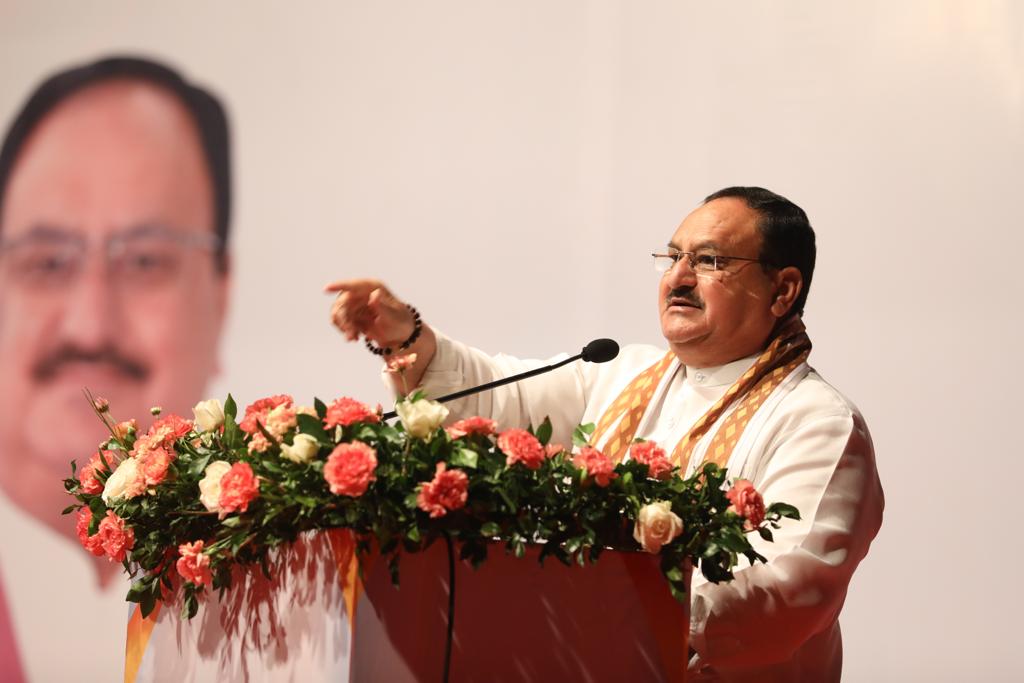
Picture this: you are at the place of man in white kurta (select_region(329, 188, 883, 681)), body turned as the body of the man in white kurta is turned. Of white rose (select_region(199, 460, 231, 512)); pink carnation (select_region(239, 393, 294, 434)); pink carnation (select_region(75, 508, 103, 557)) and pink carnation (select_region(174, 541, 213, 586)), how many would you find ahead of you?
4

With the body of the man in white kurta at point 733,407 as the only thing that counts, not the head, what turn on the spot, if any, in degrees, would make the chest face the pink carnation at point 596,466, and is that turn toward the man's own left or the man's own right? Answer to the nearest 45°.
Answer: approximately 45° to the man's own left

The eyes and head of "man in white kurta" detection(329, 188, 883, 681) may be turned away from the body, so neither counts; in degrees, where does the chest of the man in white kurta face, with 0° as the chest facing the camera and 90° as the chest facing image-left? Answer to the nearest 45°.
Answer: approximately 45°

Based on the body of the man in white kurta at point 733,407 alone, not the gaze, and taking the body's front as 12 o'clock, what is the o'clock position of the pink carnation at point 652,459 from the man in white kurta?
The pink carnation is roughly at 11 o'clock from the man in white kurta.

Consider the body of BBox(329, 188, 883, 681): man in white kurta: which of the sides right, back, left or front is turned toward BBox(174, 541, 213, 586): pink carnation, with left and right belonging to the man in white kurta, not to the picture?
front

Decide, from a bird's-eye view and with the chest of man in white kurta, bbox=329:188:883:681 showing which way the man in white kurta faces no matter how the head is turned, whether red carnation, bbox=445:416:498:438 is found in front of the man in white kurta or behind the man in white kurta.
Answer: in front

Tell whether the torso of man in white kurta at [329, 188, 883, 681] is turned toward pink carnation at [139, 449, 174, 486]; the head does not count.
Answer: yes

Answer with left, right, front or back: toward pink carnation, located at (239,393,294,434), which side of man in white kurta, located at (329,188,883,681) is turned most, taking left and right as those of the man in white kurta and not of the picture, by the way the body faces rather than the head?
front

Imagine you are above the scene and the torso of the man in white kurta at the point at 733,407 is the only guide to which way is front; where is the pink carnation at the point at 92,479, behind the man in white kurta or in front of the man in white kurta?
in front
